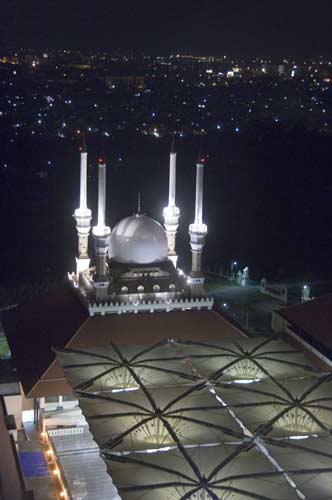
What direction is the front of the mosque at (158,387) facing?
toward the camera
